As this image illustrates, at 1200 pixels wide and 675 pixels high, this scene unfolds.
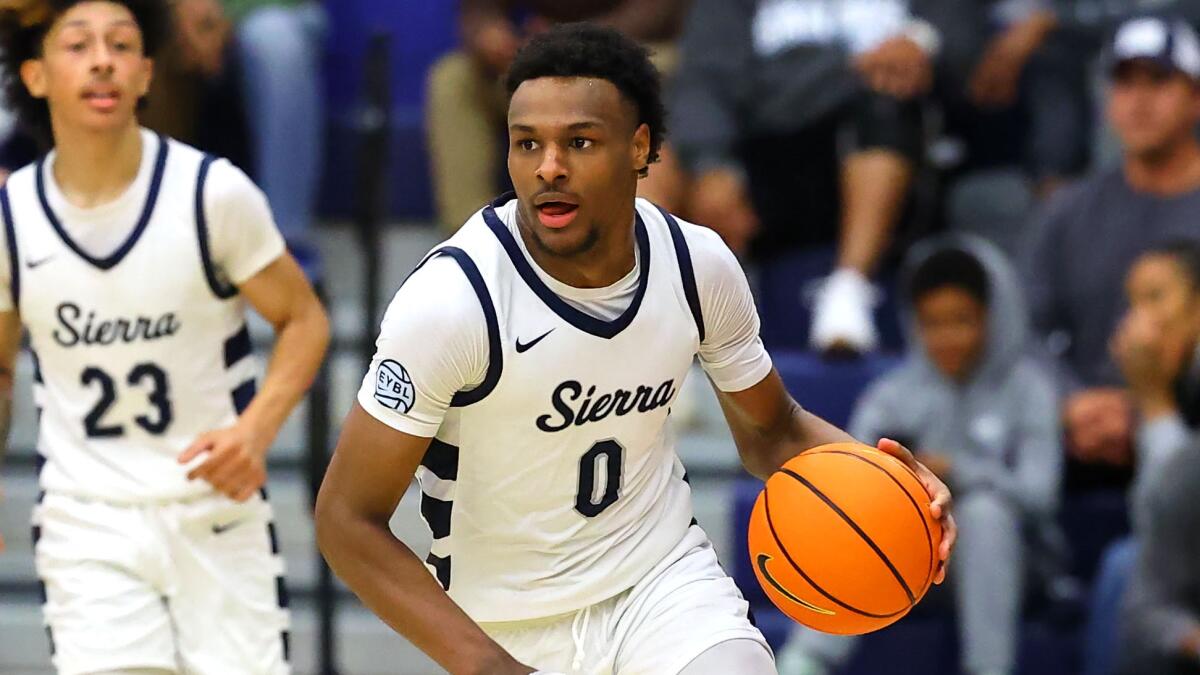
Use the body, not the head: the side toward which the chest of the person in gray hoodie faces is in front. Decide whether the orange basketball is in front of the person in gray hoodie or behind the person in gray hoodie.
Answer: in front

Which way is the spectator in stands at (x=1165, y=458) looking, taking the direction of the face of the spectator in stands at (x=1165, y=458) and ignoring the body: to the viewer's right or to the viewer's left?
to the viewer's left

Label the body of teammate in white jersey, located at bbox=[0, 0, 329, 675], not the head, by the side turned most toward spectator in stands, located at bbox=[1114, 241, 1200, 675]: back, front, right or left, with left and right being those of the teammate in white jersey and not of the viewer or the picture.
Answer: left

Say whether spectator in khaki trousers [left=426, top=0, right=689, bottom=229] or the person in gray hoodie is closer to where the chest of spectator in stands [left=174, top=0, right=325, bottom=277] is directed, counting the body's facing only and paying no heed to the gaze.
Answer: the person in gray hoodie

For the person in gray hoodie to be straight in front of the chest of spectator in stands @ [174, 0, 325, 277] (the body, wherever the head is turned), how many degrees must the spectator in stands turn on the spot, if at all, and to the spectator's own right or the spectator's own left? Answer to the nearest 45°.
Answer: approximately 45° to the spectator's own left

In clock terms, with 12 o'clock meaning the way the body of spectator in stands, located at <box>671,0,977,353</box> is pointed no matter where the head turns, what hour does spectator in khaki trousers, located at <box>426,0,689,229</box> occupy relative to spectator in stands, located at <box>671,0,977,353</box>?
spectator in khaki trousers, located at <box>426,0,689,229</box> is roughly at 3 o'clock from spectator in stands, located at <box>671,0,977,353</box>.

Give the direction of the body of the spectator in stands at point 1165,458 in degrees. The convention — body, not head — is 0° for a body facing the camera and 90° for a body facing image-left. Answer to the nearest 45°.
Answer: approximately 45°

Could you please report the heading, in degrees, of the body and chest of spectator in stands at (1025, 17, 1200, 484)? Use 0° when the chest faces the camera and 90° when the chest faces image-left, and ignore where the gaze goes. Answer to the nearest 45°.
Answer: approximately 0°

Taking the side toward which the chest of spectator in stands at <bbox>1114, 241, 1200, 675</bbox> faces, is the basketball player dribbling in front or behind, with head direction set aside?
in front

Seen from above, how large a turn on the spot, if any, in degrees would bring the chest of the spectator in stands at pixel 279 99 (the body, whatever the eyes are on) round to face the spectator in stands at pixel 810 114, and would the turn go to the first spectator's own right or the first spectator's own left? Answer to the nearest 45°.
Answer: approximately 90° to the first spectator's own left

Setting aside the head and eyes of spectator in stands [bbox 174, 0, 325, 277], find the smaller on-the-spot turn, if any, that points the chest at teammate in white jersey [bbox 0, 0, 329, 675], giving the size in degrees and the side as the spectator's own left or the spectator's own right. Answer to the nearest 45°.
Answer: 0° — they already face them

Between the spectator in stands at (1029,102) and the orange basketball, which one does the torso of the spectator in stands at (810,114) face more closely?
the orange basketball

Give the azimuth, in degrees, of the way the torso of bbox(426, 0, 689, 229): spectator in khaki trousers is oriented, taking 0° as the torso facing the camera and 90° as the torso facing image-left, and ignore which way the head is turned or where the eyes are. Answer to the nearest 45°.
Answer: approximately 0°
